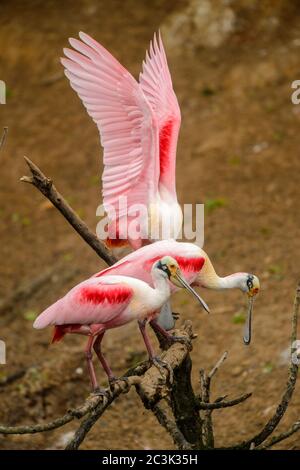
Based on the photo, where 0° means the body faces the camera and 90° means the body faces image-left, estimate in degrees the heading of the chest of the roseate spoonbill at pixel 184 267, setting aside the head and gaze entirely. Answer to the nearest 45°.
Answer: approximately 270°

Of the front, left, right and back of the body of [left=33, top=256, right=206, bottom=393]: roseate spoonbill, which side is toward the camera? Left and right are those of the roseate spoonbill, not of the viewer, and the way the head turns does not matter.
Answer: right

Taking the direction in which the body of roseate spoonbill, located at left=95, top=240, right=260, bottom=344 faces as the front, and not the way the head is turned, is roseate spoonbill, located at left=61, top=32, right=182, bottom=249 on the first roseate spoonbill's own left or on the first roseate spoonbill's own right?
on the first roseate spoonbill's own left

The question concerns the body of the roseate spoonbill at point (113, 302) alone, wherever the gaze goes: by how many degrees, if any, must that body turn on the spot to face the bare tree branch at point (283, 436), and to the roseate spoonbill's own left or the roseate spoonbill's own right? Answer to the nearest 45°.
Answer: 0° — it already faces it

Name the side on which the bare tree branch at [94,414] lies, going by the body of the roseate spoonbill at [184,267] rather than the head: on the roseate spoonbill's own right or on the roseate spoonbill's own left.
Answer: on the roseate spoonbill's own right

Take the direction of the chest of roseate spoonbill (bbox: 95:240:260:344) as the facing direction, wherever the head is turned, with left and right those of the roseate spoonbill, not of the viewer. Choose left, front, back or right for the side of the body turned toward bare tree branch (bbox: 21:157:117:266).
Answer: back

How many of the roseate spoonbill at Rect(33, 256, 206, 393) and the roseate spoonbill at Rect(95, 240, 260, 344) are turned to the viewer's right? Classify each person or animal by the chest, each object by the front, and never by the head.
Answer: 2
